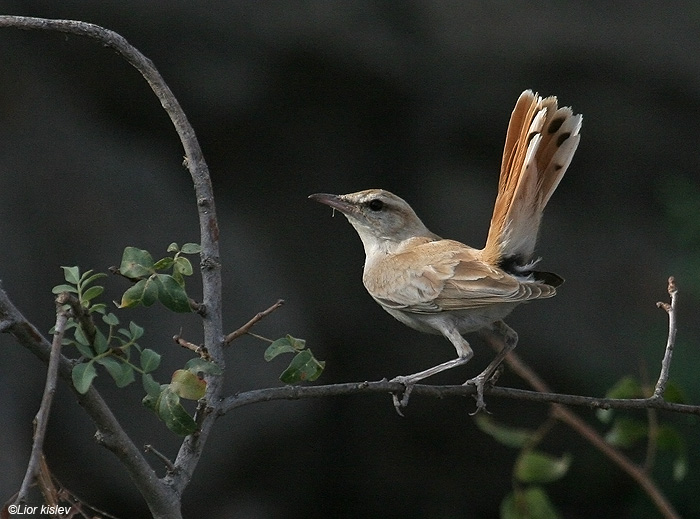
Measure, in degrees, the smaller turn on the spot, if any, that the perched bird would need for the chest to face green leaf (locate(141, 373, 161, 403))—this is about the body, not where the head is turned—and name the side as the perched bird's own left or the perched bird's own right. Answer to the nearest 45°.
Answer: approximately 45° to the perched bird's own left

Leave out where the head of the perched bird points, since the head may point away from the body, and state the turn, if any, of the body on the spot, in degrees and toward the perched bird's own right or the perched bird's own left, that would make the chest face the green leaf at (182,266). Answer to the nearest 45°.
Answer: approximately 45° to the perched bird's own left

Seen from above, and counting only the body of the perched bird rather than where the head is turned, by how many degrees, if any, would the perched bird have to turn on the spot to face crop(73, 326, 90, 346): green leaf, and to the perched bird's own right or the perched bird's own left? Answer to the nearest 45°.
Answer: approximately 45° to the perched bird's own left

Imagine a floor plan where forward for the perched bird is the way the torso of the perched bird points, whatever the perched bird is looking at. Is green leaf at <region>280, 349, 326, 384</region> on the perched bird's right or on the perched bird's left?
on the perched bird's left

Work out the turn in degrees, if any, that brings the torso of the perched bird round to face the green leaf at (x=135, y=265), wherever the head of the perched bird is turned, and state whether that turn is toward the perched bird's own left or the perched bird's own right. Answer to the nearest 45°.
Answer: approximately 45° to the perched bird's own left

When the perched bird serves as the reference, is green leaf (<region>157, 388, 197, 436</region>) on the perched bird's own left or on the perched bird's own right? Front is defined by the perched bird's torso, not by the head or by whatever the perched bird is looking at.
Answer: on the perched bird's own left

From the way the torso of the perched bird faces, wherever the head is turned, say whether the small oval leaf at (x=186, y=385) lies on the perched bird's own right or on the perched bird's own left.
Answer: on the perched bird's own left

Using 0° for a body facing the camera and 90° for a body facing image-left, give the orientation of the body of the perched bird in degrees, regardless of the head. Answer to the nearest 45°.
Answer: approximately 90°
